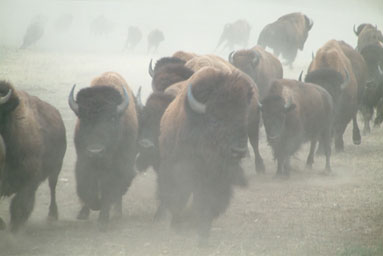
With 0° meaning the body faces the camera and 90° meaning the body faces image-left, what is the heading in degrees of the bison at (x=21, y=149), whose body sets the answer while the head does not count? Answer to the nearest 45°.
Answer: approximately 45°

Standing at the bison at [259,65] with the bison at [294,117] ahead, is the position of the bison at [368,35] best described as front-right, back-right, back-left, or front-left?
back-left

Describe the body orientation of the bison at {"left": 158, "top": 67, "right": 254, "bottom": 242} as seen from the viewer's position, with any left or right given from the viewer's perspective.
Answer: facing the viewer and to the right of the viewer

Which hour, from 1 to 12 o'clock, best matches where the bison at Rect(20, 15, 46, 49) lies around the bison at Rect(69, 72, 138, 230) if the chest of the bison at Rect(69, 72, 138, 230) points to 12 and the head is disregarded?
the bison at Rect(20, 15, 46, 49) is roughly at 5 o'clock from the bison at Rect(69, 72, 138, 230).

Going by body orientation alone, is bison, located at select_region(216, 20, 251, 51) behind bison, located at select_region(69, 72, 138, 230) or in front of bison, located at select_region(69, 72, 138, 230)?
behind

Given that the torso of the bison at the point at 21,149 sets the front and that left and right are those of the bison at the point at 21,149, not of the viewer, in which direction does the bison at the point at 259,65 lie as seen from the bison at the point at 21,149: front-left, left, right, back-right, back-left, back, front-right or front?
back

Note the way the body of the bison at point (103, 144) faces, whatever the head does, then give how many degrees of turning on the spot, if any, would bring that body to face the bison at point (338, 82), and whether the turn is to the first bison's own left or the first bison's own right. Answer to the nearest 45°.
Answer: approximately 135° to the first bison's own left
